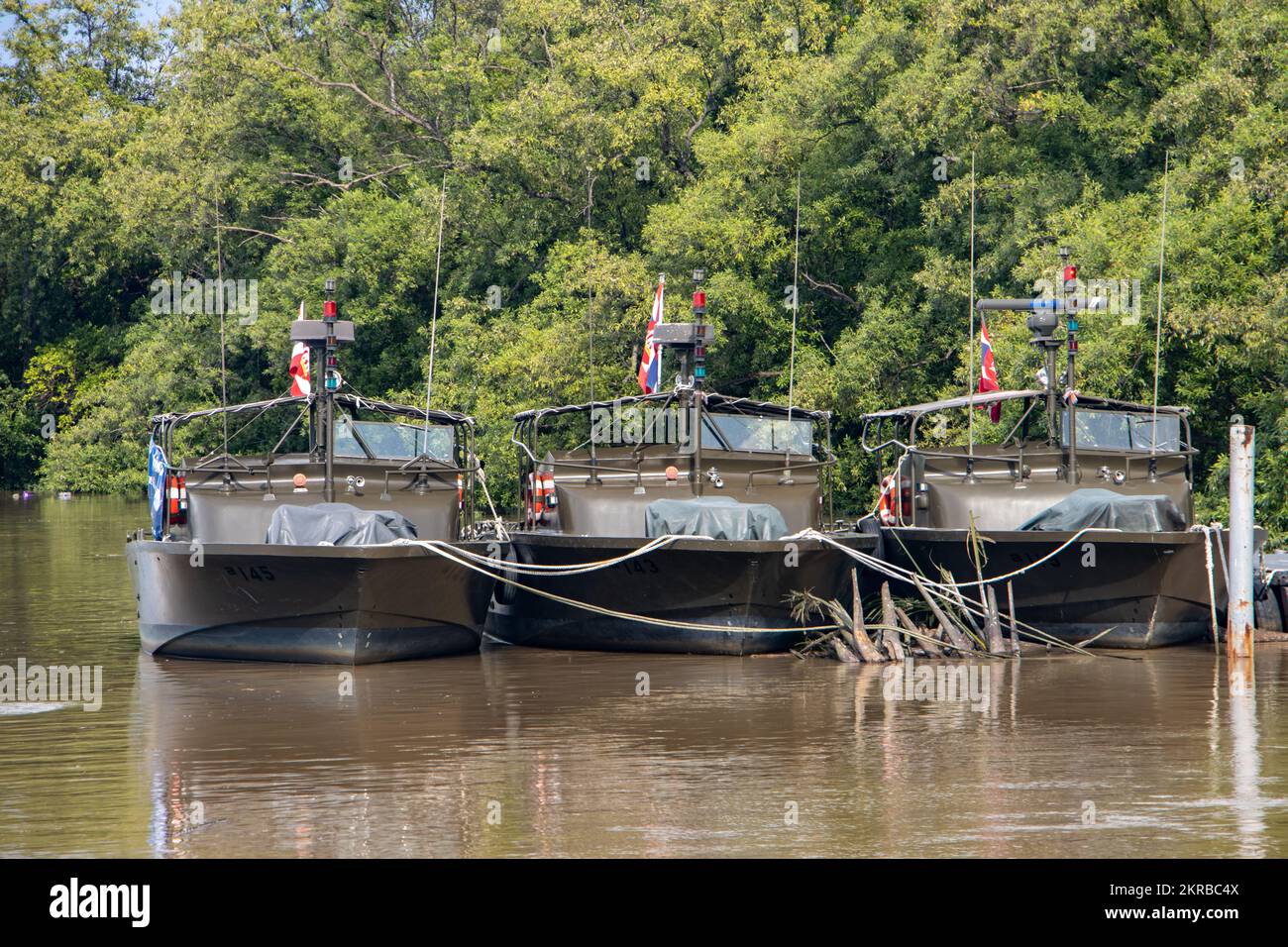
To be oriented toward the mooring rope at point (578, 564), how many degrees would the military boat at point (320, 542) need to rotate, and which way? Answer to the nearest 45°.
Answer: approximately 90° to its left

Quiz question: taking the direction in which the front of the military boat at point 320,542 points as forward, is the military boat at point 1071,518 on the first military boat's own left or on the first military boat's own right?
on the first military boat's own left

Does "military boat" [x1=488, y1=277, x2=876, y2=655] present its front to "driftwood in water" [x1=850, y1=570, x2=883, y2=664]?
no

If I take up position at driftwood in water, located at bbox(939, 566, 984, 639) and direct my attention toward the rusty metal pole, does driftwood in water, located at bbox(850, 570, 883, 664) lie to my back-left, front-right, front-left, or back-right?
back-right

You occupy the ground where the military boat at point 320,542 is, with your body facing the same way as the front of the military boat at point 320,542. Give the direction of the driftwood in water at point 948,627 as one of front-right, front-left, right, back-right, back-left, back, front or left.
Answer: left

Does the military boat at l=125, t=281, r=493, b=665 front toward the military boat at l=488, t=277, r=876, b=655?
no

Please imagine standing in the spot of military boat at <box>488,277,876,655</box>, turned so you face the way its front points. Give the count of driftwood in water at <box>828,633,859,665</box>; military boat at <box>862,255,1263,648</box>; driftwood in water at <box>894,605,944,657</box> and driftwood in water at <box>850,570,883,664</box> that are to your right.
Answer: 0

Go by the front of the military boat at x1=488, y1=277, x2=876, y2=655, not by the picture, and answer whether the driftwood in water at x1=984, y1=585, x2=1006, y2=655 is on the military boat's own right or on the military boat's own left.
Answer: on the military boat's own left

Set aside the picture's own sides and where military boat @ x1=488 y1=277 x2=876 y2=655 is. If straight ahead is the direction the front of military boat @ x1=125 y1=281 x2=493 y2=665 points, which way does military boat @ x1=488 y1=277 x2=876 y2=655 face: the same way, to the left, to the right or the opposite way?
the same way

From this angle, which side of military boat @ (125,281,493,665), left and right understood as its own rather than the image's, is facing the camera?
front

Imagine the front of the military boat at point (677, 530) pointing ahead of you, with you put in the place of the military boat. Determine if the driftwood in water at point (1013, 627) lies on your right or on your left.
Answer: on your left

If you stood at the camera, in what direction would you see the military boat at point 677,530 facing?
facing the viewer

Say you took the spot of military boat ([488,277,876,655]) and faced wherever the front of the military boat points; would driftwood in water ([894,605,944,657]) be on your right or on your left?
on your left

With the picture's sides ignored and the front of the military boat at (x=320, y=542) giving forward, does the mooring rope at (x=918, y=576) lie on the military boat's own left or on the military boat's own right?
on the military boat's own left

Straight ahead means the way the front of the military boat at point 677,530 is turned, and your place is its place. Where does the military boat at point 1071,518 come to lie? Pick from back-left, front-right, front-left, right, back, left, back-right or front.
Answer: left

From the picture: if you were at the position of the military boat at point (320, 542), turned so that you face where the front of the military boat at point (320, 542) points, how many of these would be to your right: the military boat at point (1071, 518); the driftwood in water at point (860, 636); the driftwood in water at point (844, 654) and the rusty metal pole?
0

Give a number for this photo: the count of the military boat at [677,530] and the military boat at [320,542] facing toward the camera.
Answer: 2

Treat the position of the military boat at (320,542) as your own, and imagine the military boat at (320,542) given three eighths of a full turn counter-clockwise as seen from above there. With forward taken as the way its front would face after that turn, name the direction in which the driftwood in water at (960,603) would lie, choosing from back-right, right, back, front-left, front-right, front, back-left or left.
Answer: front-right
